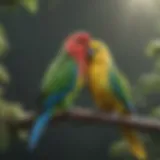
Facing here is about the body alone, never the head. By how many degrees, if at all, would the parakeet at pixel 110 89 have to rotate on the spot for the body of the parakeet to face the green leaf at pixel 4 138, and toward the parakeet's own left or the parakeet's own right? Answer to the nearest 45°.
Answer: approximately 45° to the parakeet's own right

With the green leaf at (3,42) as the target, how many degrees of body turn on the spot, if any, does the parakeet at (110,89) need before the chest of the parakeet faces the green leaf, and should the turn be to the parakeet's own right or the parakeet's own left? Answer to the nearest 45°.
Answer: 0° — it already faces it

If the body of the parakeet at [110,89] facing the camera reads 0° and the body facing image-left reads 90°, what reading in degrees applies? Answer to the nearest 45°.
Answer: approximately 45°

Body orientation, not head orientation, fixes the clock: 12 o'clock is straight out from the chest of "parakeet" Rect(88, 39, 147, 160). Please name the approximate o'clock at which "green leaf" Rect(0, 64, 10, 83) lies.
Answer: The green leaf is roughly at 1 o'clock from the parakeet.
